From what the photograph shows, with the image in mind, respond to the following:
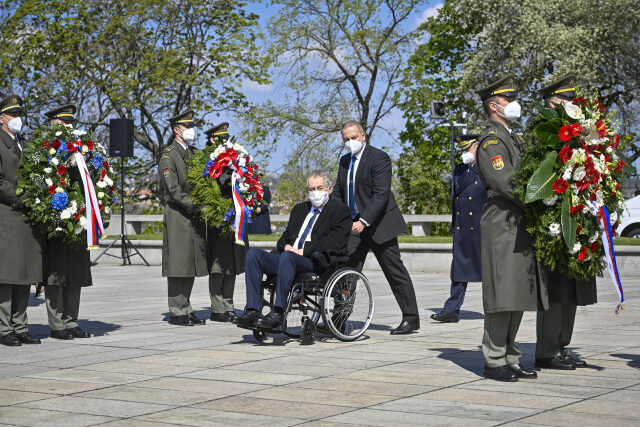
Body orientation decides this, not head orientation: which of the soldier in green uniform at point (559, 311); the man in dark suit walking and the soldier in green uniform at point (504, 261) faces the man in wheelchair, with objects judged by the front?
the man in dark suit walking

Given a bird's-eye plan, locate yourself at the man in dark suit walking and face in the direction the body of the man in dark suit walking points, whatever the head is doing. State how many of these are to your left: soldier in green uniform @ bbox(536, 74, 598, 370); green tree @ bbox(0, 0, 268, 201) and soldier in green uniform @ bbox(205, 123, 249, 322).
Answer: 1

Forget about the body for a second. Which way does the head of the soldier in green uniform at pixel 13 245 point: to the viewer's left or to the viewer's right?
to the viewer's right

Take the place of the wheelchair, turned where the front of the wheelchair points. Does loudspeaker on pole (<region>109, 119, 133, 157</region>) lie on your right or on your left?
on your right

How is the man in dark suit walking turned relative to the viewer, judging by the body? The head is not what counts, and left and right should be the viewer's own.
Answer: facing the viewer and to the left of the viewer

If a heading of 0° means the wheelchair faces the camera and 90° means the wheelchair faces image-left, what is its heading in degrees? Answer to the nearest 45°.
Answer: approximately 45°

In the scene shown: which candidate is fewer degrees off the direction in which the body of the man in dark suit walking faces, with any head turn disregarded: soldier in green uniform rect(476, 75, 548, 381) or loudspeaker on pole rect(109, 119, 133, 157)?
the soldier in green uniform

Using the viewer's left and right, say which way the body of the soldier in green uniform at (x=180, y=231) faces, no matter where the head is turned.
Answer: facing to the right of the viewer

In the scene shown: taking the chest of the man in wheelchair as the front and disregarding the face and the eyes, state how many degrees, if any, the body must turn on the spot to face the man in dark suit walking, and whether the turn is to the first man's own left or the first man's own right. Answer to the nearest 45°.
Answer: approximately 180°

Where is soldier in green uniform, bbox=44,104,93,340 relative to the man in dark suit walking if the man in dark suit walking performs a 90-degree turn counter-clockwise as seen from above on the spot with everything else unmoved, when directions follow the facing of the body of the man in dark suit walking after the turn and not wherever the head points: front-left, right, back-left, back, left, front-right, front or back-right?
back-right
